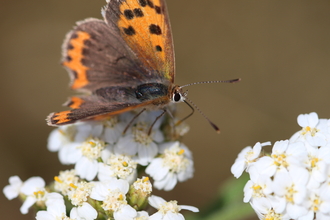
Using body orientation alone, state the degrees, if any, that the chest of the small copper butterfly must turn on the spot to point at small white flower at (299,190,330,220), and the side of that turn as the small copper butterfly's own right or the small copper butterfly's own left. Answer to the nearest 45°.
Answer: approximately 45° to the small copper butterfly's own right

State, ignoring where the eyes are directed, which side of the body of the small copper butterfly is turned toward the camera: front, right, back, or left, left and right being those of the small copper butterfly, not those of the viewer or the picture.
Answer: right

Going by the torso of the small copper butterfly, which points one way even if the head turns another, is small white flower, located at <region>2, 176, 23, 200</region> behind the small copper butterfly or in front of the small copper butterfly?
behind

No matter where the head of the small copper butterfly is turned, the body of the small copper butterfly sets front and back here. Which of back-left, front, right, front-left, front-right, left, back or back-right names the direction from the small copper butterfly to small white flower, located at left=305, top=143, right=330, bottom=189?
front-right

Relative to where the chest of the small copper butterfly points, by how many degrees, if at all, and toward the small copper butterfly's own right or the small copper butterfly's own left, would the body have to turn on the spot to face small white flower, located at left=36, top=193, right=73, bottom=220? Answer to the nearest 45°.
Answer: approximately 135° to the small copper butterfly's own right

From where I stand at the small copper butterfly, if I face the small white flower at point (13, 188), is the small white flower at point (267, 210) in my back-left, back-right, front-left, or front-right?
back-left
